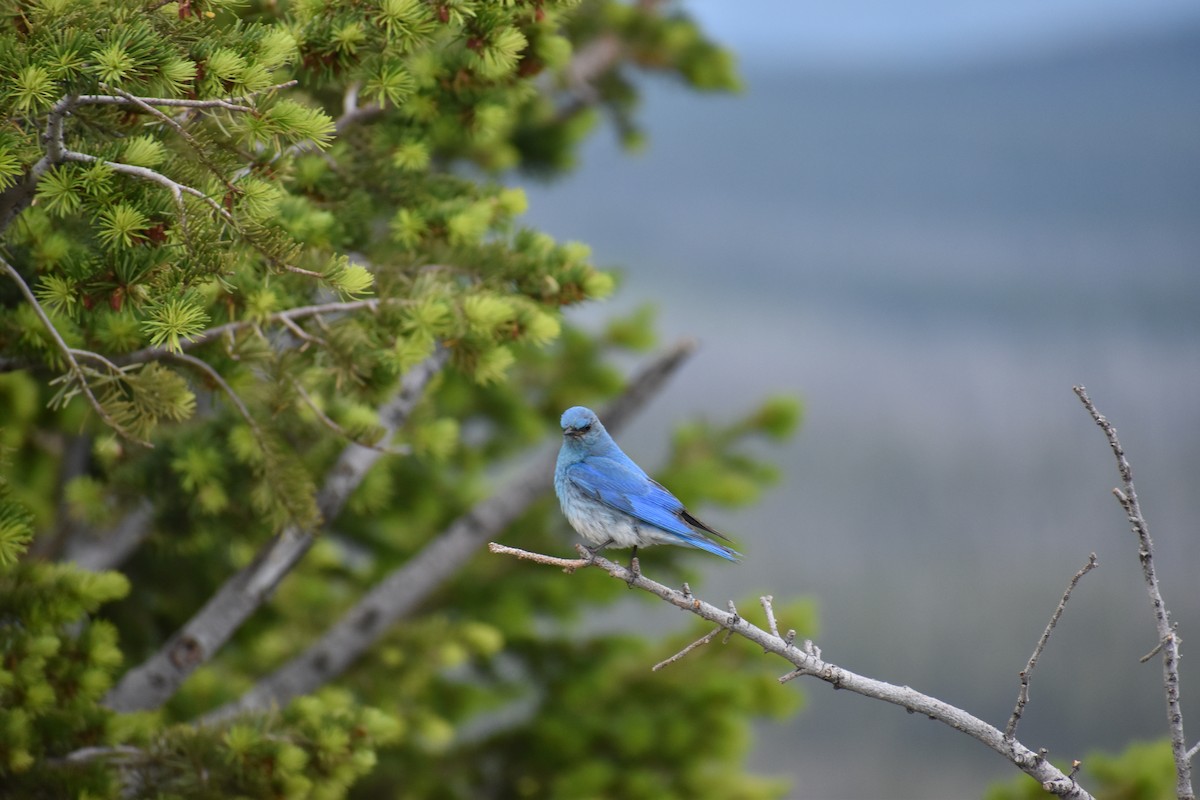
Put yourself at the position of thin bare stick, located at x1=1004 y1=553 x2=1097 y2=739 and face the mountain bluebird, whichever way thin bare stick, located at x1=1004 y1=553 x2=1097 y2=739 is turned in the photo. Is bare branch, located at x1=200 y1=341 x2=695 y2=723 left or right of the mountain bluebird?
right

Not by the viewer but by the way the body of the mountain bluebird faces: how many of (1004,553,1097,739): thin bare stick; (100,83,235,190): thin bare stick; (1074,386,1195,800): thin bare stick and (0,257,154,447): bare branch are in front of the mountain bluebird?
2

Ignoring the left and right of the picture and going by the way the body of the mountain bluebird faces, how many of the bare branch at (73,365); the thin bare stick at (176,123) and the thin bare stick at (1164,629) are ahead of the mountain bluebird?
2

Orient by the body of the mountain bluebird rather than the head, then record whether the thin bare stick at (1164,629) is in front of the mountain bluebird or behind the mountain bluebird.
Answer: behind

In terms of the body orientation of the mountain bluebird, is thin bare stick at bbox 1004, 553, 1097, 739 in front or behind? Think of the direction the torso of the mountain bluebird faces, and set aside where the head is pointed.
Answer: behind

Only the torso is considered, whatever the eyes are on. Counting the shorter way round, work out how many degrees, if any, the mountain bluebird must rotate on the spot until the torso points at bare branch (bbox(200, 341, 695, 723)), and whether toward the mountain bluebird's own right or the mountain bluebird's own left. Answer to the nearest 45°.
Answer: approximately 90° to the mountain bluebird's own right

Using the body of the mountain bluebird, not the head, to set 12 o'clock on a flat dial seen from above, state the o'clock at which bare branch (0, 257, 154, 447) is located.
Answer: The bare branch is roughly at 12 o'clock from the mountain bluebird.

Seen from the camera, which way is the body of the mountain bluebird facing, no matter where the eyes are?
to the viewer's left
